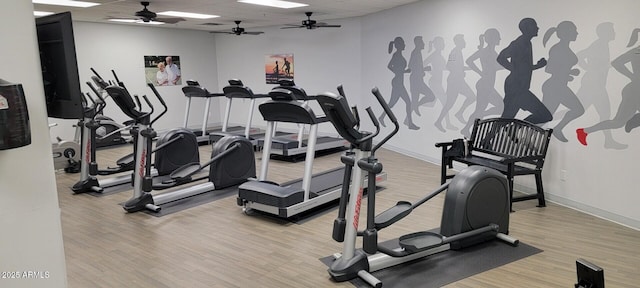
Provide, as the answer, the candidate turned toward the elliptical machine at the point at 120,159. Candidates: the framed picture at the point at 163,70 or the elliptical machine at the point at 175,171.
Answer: the framed picture

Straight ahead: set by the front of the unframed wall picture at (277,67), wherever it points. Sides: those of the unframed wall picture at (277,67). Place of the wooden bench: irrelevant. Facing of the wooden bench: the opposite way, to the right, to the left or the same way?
to the right

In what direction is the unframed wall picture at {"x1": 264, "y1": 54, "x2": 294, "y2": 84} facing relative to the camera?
toward the camera

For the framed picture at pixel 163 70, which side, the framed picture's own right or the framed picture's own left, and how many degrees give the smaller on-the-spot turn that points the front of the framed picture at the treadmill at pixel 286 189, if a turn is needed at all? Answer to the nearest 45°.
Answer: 0° — it already faces it

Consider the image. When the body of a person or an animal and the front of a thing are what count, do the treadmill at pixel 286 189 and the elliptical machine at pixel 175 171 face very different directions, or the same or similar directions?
same or similar directions

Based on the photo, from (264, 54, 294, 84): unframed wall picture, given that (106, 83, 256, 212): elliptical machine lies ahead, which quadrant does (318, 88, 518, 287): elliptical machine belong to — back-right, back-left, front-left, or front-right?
front-left

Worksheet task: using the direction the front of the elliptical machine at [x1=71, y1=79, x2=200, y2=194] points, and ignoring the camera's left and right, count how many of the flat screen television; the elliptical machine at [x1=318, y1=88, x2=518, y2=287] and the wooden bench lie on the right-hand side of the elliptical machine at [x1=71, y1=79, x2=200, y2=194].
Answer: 0

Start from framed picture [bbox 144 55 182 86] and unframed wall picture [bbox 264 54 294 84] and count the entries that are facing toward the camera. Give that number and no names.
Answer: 2

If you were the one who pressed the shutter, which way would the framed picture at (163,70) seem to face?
facing the viewer

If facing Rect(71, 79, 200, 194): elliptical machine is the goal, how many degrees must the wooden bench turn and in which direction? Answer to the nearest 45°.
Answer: approximately 45° to its right

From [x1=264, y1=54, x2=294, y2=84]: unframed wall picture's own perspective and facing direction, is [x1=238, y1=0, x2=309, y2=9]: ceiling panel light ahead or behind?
ahead
